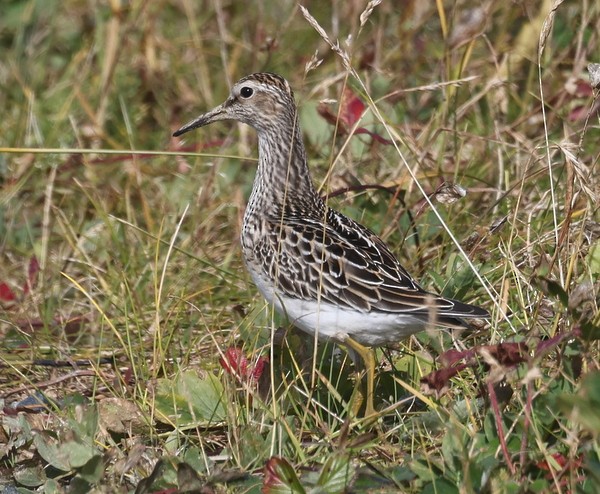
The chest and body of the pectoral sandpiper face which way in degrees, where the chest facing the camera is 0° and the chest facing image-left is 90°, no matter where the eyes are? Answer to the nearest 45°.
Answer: approximately 90°

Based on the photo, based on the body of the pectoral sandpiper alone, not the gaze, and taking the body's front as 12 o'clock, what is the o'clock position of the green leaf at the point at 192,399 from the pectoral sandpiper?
The green leaf is roughly at 11 o'clock from the pectoral sandpiper.

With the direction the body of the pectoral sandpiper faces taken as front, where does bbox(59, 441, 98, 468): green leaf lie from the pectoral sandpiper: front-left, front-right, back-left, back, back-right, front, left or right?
front-left

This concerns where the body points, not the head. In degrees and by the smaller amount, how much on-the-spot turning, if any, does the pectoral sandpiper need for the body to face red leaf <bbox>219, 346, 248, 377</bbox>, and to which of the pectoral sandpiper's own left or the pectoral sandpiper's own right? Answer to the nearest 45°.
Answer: approximately 45° to the pectoral sandpiper's own left

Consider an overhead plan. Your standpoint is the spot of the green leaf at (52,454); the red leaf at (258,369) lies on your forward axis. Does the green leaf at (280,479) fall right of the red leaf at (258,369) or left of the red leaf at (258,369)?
right

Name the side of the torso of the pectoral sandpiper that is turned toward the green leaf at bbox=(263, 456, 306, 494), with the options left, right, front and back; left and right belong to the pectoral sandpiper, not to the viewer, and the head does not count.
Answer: left

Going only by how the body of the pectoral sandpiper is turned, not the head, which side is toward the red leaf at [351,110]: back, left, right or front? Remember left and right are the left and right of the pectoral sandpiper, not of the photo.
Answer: right

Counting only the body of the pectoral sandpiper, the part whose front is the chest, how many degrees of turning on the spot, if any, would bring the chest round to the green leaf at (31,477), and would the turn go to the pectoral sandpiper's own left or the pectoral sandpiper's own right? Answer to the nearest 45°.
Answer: approximately 45° to the pectoral sandpiper's own left

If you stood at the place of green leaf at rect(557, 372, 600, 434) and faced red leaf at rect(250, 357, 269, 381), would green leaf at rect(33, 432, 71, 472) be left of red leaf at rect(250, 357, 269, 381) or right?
left

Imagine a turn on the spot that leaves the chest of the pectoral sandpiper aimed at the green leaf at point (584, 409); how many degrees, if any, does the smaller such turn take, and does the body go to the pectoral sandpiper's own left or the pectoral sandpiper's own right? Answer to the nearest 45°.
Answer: approximately 135° to the pectoral sandpiper's own left

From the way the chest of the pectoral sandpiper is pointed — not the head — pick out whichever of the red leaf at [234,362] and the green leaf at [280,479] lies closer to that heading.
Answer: the red leaf
